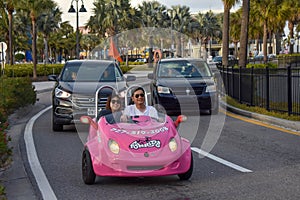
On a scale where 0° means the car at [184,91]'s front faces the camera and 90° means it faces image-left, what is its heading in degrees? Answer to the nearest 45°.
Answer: approximately 0°

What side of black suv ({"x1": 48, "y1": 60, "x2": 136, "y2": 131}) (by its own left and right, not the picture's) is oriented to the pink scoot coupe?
front

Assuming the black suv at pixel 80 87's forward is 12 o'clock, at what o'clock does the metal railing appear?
The metal railing is roughly at 8 o'clock from the black suv.

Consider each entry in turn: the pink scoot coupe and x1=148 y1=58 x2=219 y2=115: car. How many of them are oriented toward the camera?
2

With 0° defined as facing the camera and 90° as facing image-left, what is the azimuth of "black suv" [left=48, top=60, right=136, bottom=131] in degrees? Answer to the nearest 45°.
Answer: approximately 0°

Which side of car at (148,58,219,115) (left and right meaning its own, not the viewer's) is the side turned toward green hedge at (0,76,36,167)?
right

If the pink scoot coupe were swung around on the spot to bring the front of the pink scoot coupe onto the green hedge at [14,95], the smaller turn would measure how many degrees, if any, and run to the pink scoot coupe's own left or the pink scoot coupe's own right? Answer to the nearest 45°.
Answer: approximately 180°

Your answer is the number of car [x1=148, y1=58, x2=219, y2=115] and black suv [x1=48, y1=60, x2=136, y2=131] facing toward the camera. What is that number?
2

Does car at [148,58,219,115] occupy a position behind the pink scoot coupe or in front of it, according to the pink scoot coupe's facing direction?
behind
